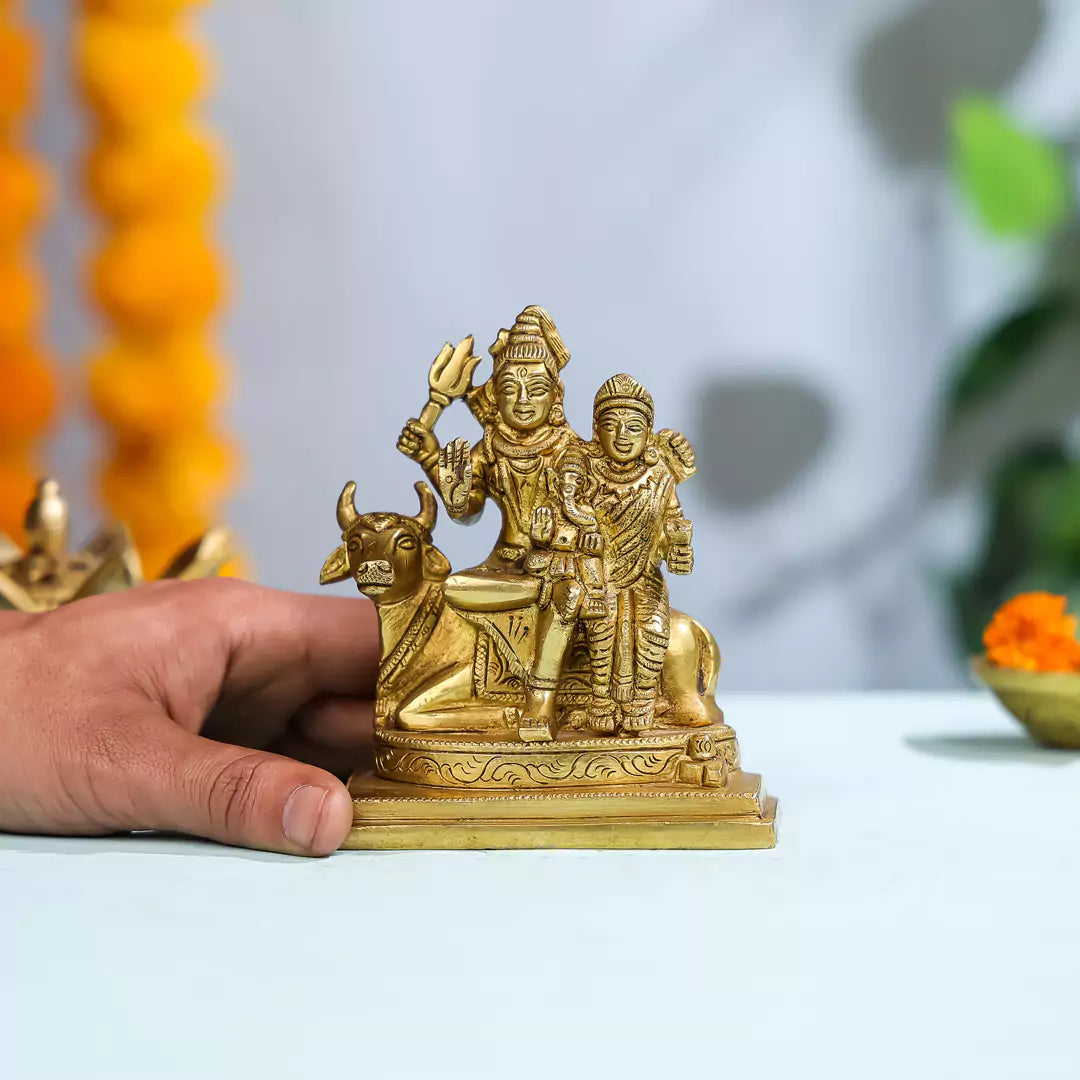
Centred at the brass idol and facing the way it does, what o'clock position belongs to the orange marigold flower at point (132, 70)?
The orange marigold flower is roughly at 5 o'clock from the brass idol.

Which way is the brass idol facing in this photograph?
toward the camera

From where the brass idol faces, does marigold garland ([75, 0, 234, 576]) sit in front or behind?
behind

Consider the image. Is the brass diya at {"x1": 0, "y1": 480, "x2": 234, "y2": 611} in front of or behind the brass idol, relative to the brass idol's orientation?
behind

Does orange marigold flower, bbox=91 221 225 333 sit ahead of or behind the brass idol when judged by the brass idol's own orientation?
behind

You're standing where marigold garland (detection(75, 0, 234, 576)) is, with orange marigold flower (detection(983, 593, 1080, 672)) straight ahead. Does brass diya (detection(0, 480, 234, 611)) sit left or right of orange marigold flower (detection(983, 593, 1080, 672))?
right

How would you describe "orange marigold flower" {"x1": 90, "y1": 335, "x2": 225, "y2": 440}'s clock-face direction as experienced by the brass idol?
The orange marigold flower is roughly at 5 o'clock from the brass idol.

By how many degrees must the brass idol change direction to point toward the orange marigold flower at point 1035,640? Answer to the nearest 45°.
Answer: approximately 135° to its left

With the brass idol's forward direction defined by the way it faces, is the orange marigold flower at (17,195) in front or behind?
behind

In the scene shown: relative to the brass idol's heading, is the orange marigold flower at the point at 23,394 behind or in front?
behind

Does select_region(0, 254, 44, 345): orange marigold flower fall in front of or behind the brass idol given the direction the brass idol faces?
behind
